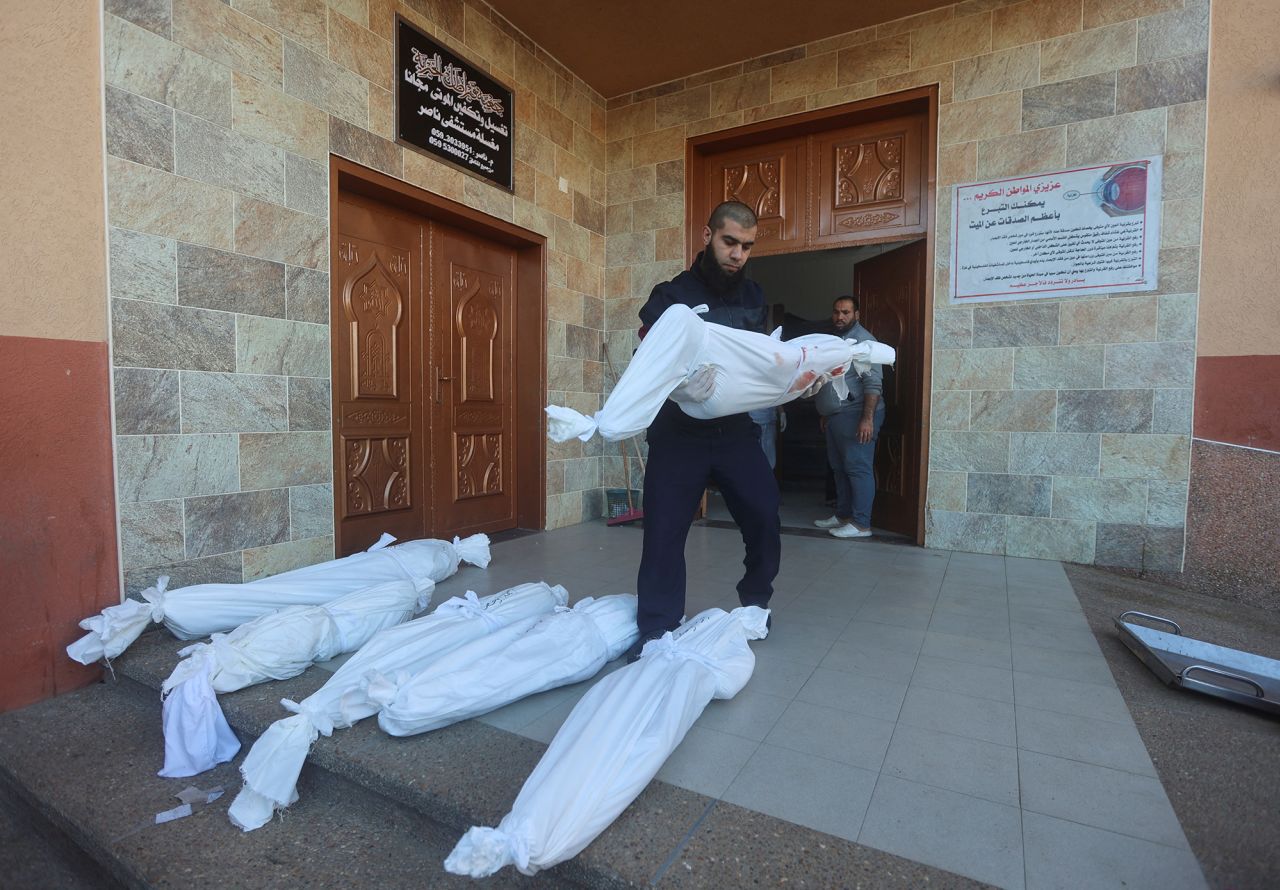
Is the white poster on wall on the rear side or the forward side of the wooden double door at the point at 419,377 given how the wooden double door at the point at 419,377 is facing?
on the forward side

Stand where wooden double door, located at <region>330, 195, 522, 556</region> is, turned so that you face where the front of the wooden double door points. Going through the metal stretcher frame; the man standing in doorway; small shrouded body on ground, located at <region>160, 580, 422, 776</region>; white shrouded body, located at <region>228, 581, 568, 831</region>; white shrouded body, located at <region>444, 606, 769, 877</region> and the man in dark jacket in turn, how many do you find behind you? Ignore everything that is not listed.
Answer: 0

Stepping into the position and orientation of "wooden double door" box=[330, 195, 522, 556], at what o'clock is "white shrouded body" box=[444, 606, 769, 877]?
The white shrouded body is roughly at 1 o'clock from the wooden double door.

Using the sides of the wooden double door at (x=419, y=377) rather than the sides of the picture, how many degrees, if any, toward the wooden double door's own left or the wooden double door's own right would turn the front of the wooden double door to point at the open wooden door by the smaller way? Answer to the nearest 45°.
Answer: approximately 45° to the wooden double door's own left

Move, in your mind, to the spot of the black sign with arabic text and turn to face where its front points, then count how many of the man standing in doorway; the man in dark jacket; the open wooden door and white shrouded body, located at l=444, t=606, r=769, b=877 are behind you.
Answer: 0

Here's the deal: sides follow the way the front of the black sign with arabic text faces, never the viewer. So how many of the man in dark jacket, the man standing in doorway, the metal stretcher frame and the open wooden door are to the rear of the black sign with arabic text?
0

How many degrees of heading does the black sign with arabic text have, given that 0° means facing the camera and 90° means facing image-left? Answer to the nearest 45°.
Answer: approximately 315°

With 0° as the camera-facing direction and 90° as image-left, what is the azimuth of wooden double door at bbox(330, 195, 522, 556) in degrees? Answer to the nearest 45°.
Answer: approximately 315°

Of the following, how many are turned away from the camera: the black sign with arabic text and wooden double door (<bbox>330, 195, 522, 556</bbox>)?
0

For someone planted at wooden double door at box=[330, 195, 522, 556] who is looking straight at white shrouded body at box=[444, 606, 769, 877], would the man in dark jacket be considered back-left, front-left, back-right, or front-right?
front-left

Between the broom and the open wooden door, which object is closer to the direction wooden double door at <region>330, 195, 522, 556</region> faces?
the open wooden door

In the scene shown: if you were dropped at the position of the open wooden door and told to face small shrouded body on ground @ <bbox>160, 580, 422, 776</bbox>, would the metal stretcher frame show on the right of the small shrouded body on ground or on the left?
left

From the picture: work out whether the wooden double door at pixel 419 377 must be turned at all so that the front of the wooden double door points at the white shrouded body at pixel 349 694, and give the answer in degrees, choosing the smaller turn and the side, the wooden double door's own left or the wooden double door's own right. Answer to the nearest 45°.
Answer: approximately 45° to the wooden double door's own right

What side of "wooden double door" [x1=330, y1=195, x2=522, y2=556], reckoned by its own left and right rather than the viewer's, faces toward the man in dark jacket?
front

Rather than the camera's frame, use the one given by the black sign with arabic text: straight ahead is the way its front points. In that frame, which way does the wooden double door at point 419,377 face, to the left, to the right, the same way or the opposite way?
the same way

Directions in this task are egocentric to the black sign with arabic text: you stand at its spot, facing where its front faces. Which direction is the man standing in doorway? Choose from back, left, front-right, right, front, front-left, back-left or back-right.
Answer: front-left

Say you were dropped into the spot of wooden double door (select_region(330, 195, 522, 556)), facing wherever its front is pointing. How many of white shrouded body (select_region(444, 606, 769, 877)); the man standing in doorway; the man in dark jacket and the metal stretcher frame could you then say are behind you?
0

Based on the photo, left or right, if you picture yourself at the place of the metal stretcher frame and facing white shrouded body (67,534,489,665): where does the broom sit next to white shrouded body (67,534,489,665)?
right
